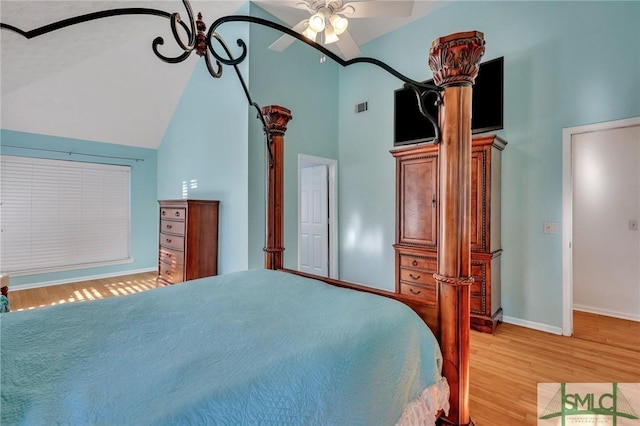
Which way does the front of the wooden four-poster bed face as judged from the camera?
facing away from the viewer and to the right of the viewer

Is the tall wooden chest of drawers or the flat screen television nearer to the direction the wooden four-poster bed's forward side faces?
the flat screen television

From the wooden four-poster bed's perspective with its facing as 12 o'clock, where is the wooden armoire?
The wooden armoire is roughly at 12 o'clock from the wooden four-poster bed.

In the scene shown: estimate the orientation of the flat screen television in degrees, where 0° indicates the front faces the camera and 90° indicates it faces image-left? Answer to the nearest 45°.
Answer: approximately 45°

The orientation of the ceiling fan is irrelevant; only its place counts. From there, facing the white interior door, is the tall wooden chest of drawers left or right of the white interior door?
left

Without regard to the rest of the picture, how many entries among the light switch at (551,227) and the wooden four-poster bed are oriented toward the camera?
1

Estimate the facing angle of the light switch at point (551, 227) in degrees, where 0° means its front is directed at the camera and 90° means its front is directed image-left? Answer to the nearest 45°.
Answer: approximately 0°

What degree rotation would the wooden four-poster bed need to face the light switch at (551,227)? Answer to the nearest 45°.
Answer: approximately 45° to its right

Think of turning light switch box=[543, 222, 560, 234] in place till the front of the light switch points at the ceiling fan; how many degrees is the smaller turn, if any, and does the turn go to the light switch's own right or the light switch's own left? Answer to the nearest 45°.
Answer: approximately 45° to the light switch's own right

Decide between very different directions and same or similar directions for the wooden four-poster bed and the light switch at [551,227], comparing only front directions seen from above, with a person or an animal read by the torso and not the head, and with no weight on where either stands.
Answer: very different directions

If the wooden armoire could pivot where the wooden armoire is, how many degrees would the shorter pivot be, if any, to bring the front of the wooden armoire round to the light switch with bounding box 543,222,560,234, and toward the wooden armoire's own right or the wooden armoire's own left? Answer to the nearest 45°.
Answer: approximately 135° to the wooden armoire's own left

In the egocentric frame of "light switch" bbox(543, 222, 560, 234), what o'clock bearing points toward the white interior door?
The white interior door is roughly at 3 o'clock from the light switch.
